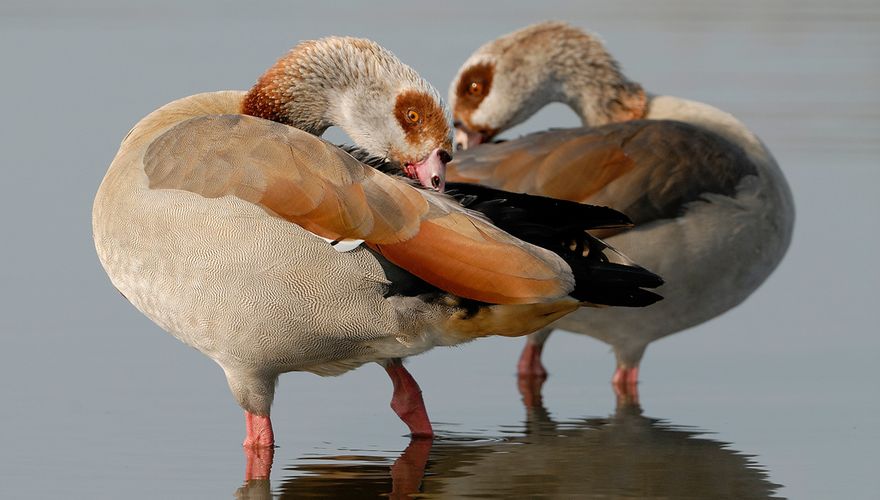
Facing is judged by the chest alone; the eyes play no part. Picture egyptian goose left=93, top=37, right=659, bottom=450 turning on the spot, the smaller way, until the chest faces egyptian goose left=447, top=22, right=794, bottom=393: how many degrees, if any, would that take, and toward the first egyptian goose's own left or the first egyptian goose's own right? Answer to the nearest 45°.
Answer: approximately 135° to the first egyptian goose's own right

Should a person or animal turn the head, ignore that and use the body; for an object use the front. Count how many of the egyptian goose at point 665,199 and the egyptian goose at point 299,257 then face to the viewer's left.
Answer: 1

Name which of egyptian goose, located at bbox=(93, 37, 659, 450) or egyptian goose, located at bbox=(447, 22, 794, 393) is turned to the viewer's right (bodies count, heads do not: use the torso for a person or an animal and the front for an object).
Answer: egyptian goose, located at bbox=(447, 22, 794, 393)

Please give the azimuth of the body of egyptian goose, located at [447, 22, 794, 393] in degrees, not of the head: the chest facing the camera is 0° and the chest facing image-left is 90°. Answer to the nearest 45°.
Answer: approximately 270°

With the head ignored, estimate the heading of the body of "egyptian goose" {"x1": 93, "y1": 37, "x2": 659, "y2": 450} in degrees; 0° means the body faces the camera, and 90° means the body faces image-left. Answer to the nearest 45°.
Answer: approximately 90°

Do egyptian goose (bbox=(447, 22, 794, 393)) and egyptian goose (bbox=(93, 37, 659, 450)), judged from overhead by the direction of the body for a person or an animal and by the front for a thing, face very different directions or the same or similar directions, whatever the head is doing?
very different directions

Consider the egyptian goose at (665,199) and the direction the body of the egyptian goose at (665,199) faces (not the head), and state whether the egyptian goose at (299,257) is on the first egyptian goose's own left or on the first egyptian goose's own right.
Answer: on the first egyptian goose's own right
